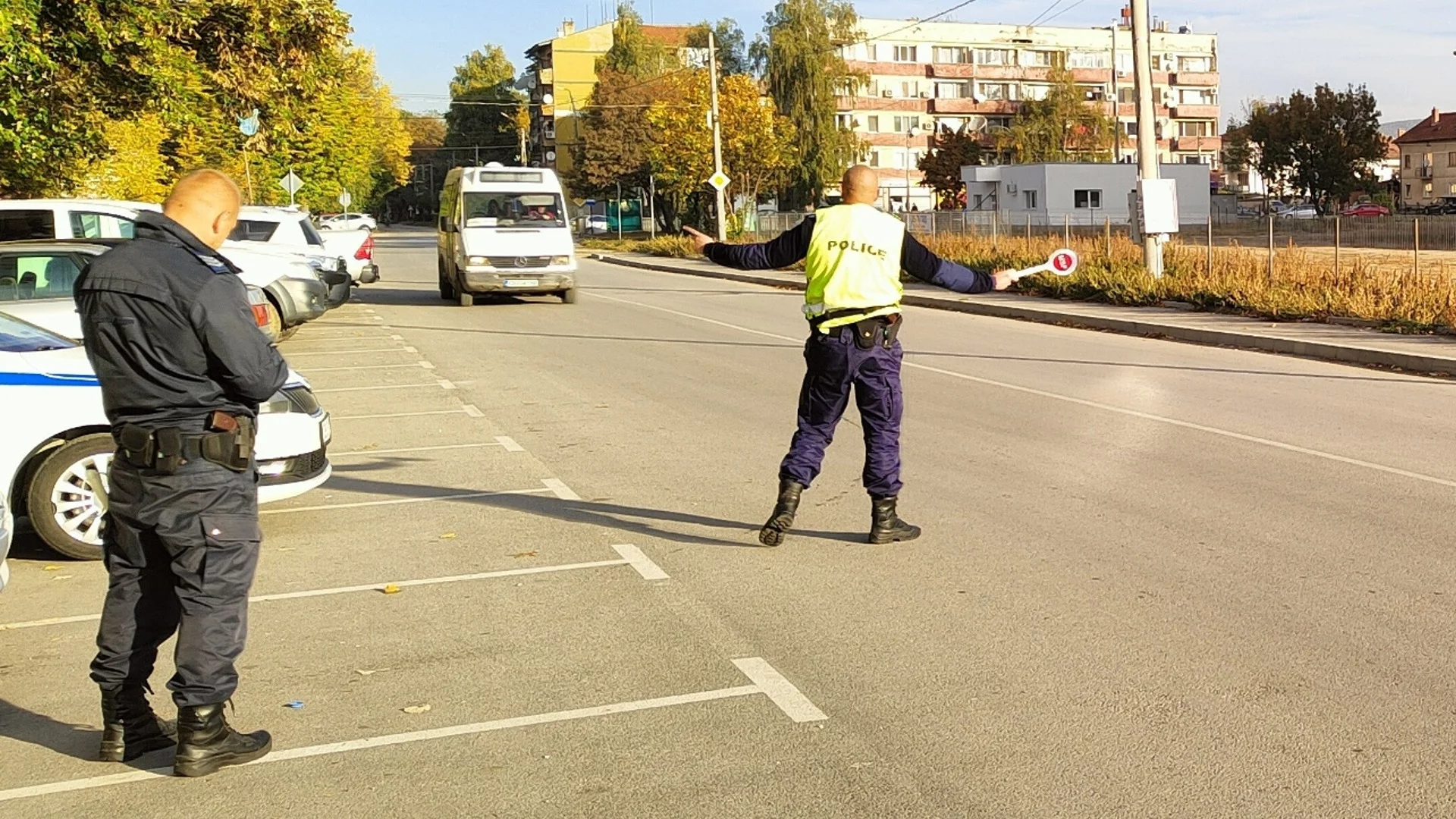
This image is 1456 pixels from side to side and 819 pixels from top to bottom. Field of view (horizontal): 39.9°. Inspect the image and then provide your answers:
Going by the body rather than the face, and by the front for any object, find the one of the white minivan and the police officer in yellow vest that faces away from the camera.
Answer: the police officer in yellow vest

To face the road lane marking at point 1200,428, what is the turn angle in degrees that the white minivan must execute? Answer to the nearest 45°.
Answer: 0° — it already faces it

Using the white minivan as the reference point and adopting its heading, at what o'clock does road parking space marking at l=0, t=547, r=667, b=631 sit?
The road parking space marking is roughly at 12 o'clock from the white minivan.

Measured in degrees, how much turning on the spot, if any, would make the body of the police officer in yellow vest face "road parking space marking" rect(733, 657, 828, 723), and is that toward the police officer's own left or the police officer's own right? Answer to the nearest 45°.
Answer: approximately 180°

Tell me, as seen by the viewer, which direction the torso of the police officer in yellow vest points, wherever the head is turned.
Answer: away from the camera

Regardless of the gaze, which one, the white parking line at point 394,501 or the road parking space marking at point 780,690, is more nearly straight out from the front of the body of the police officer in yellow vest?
the white parking line

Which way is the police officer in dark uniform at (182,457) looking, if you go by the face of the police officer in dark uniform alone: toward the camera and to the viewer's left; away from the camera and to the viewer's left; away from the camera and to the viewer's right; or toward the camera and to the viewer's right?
away from the camera and to the viewer's right

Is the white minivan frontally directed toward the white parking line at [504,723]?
yes

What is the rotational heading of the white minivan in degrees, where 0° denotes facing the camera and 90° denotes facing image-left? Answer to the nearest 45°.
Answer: approximately 0°

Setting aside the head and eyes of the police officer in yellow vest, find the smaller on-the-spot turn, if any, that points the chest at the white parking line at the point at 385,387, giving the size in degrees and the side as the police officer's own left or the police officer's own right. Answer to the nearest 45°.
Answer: approximately 45° to the police officer's own left

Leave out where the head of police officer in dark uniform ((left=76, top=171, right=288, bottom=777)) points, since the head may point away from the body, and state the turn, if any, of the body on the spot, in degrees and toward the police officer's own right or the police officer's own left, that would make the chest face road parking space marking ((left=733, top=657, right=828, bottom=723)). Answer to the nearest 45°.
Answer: approximately 45° to the police officer's own right

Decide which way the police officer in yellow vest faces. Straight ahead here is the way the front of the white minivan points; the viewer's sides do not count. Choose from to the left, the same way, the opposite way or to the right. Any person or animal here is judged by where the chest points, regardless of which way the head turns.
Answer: the opposite way

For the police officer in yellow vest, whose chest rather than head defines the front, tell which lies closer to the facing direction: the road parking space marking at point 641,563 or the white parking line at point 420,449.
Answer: the white parking line
